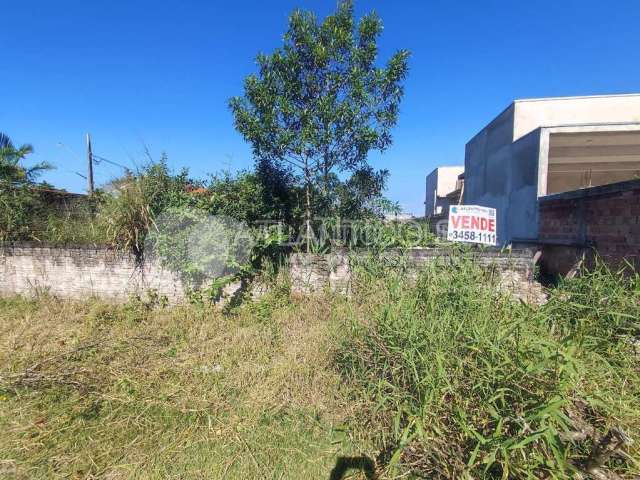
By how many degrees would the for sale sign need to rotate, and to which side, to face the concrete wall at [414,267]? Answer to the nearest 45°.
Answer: approximately 45° to its right

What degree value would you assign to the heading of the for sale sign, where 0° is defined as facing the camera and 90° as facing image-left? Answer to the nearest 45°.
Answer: approximately 0°

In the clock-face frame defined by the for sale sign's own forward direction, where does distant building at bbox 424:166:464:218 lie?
The distant building is roughly at 6 o'clock from the for sale sign.

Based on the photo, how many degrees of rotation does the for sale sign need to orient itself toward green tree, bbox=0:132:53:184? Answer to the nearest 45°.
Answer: approximately 90° to its right

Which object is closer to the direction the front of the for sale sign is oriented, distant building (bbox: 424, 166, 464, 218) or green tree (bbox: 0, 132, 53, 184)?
the green tree

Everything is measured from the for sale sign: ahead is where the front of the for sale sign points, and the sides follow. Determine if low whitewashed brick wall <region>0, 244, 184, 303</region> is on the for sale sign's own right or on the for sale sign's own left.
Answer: on the for sale sign's own right

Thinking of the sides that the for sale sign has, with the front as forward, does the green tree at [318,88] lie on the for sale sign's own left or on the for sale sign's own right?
on the for sale sign's own right

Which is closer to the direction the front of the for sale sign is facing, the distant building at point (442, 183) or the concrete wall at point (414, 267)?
the concrete wall
